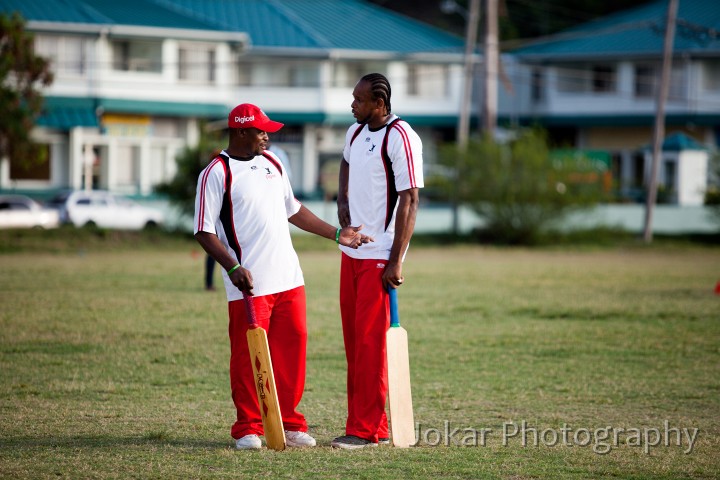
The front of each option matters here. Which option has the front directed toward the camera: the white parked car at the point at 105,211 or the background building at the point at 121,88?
the background building

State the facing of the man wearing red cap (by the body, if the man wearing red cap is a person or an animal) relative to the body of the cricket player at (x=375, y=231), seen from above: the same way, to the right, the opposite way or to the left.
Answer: to the left

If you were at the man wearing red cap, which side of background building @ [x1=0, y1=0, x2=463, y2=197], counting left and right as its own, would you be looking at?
front

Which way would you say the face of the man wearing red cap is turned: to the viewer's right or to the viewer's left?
to the viewer's right

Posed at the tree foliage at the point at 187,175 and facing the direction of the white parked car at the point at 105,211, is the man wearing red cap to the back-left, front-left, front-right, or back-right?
back-left

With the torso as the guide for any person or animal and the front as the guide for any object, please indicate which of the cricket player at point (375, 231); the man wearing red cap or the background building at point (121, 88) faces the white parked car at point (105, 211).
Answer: the background building

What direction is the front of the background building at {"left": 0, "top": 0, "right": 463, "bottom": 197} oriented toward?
toward the camera

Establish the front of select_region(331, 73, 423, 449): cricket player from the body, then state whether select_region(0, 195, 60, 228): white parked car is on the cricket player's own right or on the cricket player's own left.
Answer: on the cricket player's own right

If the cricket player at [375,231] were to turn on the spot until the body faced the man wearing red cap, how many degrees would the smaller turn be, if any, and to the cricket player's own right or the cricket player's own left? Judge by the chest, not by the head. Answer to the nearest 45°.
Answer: approximately 45° to the cricket player's own right

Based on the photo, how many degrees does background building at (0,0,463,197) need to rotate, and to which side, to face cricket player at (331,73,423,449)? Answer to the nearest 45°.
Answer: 0° — it already faces them

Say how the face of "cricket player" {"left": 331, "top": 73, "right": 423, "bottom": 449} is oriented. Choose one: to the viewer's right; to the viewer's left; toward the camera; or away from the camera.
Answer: to the viewer's left

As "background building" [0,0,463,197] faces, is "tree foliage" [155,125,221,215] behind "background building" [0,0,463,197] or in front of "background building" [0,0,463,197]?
in front
